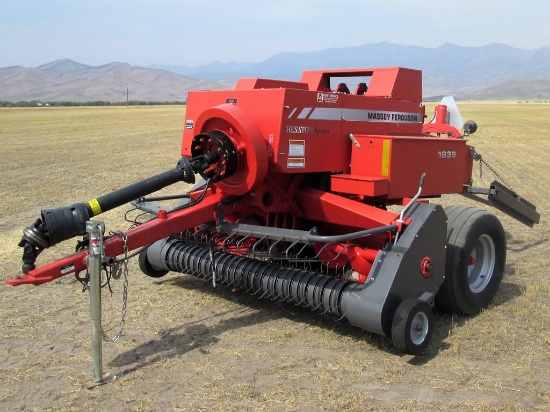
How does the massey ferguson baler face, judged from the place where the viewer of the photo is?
facing the viewer and to the left of the viewer
